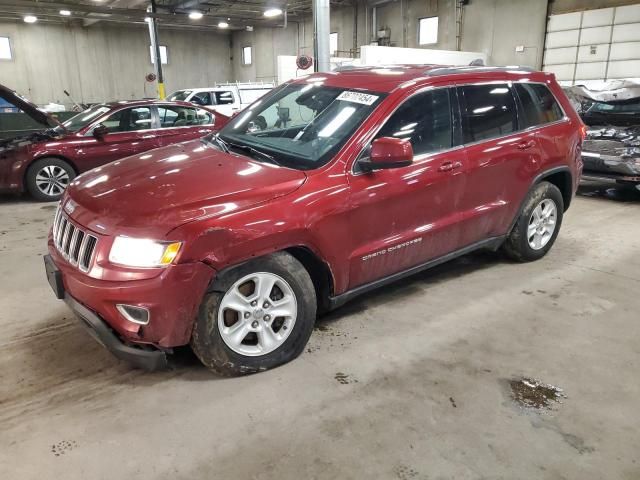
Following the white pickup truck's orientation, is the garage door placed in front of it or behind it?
behind

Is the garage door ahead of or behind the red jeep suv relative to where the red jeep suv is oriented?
behind

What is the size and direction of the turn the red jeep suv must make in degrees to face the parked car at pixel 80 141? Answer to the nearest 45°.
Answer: approximately 90° to its right

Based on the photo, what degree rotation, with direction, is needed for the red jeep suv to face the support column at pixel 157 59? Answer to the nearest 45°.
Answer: approximately 135° to its right

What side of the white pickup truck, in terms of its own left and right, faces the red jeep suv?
left

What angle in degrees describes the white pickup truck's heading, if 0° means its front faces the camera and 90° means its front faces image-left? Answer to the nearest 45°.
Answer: approximately 90°

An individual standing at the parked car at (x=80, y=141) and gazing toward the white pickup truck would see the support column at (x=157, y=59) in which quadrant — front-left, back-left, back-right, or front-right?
front-left

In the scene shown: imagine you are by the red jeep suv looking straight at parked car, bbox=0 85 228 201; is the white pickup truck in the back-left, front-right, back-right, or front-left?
front-right

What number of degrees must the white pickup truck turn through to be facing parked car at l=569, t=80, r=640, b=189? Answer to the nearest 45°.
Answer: approximately 135° to its left

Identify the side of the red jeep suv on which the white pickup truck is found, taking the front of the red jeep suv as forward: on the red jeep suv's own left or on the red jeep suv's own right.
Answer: on the red jeep suv's own right

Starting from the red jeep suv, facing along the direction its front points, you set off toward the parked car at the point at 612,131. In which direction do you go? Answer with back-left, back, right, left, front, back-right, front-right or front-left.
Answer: back

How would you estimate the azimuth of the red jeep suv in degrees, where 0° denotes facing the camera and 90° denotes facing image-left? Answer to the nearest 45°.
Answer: approximately 45°

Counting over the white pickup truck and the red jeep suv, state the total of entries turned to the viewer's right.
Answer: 0

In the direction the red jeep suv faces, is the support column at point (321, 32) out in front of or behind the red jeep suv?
behind

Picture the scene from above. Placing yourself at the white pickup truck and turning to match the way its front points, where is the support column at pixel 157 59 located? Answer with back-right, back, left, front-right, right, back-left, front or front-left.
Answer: front-right

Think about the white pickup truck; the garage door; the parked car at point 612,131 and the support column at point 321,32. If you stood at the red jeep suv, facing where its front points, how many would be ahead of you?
0
